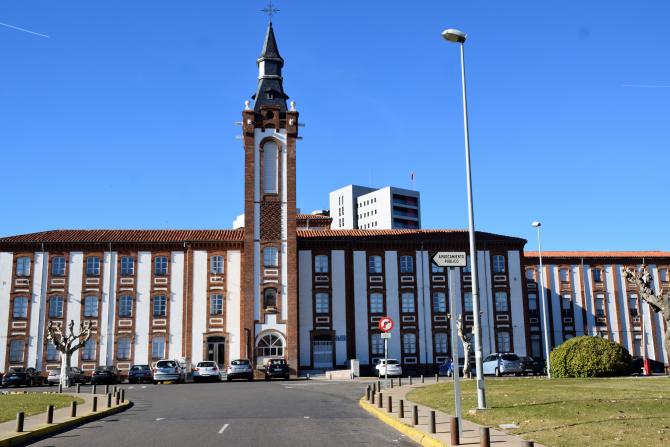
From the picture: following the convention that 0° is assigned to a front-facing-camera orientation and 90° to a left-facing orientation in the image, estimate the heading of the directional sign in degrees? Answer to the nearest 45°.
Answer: approximately 0°

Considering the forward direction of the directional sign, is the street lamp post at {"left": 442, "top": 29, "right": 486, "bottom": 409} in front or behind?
behind

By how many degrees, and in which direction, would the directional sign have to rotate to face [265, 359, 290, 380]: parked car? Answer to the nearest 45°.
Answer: approximately 180°

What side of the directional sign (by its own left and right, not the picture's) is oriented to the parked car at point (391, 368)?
back

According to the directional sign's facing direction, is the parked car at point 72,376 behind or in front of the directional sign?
behind

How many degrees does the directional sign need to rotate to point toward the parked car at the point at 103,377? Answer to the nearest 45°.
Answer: approximately 135° to its right

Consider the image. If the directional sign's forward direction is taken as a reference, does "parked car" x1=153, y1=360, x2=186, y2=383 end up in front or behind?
behind

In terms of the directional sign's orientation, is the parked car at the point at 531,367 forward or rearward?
rearward

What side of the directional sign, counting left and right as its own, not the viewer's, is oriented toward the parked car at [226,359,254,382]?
back
